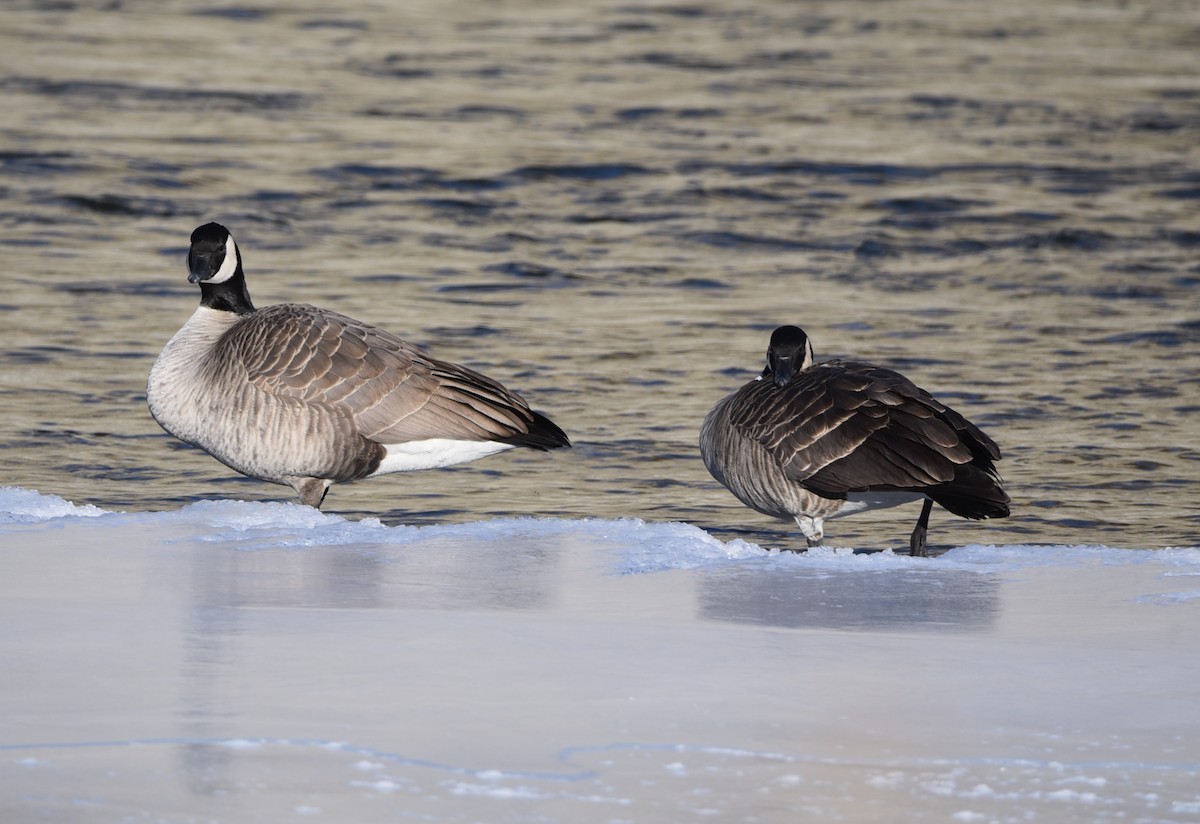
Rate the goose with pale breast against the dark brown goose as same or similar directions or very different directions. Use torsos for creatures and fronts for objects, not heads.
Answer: same or similar directions

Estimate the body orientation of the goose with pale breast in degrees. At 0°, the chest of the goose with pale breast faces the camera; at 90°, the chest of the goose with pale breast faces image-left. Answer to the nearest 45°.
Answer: approximately 90°

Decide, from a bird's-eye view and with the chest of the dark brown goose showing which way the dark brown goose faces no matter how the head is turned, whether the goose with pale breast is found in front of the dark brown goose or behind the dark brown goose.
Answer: in front

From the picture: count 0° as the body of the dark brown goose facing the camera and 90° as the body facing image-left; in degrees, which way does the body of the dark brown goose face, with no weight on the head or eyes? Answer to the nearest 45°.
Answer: approximately 90°

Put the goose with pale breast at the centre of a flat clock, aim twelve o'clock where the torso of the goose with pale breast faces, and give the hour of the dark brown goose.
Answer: The dark brown goose is roughly at 7 o'clock from the goose with pale breast.

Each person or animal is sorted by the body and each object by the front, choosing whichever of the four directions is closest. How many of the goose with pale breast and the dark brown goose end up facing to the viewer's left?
2
